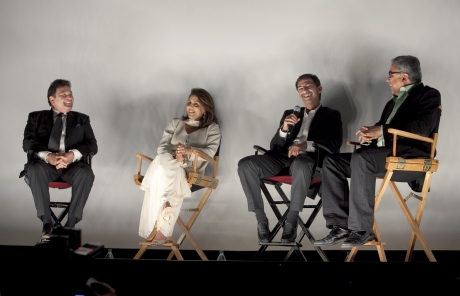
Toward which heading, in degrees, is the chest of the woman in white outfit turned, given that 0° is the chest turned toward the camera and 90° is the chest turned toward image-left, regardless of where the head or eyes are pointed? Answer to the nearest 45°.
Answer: approximately 45°

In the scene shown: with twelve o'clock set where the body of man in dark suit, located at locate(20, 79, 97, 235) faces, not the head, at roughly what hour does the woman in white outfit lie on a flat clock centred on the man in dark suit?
The woman in white outfit is roughly at 10 o'clock from the man in dark suit.

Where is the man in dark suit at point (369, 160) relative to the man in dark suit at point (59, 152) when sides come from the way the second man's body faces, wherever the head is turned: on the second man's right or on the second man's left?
on the second man's left

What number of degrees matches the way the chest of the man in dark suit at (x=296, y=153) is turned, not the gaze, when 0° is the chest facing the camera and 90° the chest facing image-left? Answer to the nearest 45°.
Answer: approximately 45°

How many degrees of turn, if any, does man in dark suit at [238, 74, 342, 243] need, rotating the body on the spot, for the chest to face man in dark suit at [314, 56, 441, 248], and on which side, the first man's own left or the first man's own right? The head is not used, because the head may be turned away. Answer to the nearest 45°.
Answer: approximately 90° to the first man's own left

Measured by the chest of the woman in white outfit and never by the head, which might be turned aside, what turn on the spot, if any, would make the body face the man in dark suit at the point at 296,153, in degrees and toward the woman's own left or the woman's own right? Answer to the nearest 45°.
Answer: approximately 135° to the woman's own left

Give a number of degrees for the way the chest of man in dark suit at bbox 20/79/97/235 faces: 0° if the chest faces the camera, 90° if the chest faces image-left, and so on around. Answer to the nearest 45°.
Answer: approximately 0°

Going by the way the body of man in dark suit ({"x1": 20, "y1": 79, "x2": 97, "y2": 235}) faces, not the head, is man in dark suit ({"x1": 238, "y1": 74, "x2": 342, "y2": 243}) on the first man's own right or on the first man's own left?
on the first man's own left

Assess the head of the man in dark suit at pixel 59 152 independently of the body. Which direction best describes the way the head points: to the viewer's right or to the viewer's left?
to the viewer's right
